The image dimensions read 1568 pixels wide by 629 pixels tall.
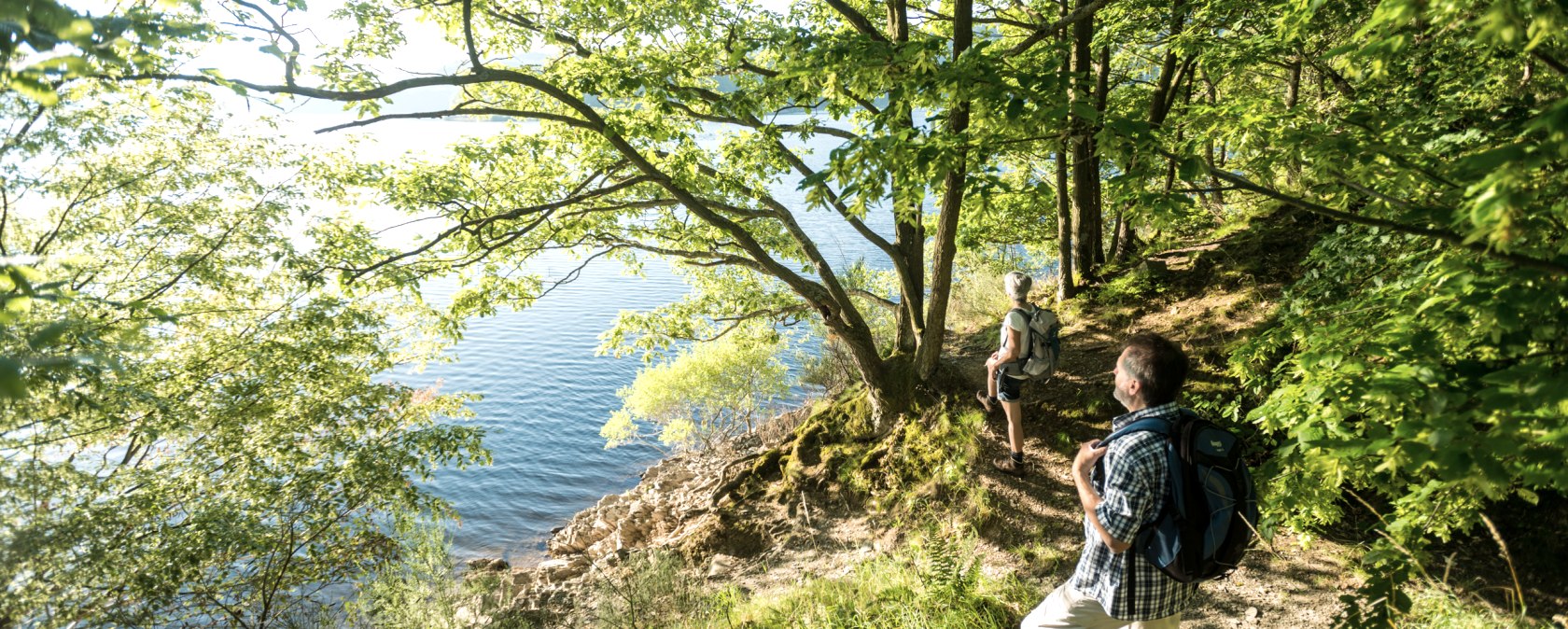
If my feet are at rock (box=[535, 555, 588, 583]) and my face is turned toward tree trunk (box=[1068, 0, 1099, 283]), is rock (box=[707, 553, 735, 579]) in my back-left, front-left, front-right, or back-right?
front-right

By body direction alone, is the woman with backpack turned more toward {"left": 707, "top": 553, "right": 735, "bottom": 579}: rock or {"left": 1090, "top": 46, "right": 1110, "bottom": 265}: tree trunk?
the rock

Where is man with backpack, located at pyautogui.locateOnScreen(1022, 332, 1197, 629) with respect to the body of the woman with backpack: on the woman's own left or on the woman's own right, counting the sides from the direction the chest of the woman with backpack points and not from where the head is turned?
on the woman's own left

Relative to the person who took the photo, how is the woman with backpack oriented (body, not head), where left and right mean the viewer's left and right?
facing to the left of the viewer

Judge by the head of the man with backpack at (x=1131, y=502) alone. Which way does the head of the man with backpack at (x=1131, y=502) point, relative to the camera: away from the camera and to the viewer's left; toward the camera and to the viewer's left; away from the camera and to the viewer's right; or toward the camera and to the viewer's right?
away from the camera and to the viewer's left

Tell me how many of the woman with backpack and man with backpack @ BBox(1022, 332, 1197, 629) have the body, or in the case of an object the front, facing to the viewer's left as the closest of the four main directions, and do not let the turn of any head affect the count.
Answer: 2

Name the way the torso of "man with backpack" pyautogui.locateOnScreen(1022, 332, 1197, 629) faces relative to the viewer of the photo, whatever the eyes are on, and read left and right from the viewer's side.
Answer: facing to the left of the viewer

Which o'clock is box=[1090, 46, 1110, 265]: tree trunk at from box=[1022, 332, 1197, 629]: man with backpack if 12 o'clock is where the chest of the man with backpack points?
The tree trunk is roughly at 3 o'clock from the man with backpack.

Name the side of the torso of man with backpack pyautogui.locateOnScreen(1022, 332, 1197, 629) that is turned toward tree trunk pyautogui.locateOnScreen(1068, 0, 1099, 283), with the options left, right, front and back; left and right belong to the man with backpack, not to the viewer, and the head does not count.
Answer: right

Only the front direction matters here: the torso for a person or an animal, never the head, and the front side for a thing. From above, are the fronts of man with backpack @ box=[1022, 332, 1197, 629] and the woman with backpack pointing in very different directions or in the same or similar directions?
same or similar directions
